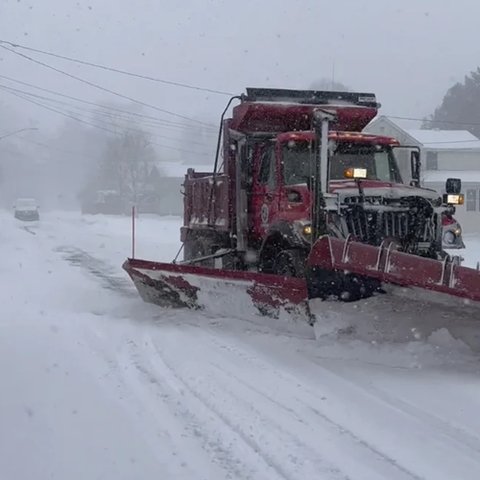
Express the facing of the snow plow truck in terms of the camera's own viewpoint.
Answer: facing the viewer and to the right of the viewer

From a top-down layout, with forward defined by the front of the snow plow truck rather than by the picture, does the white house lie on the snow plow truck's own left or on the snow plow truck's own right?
on the snow plow truck's own left
